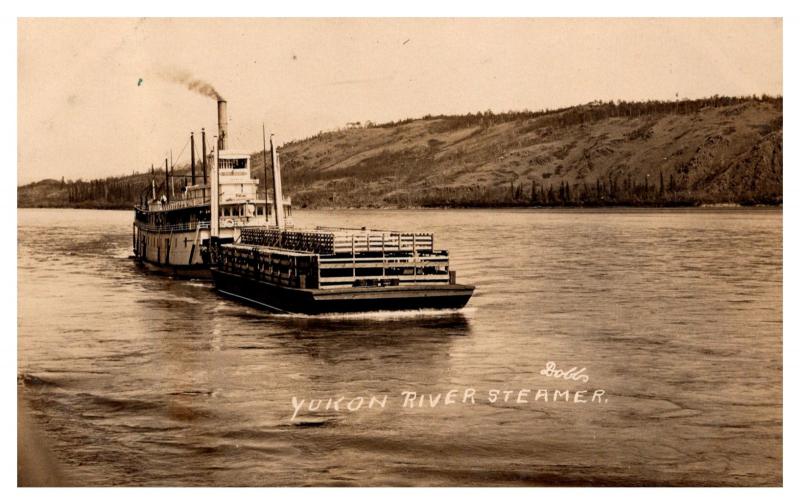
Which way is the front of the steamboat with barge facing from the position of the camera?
facing the viewer and to the right of the viewer
